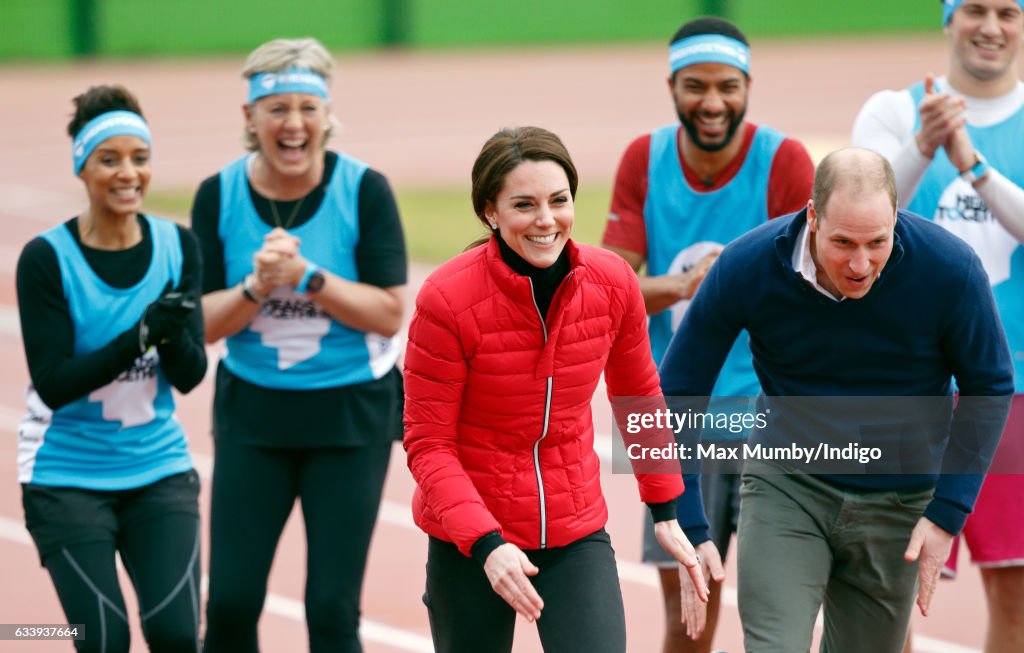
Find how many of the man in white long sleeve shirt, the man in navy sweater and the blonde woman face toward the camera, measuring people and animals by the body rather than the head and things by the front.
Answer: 3

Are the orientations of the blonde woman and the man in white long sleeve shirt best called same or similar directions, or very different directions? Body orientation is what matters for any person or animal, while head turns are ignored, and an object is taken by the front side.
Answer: same or similar directions

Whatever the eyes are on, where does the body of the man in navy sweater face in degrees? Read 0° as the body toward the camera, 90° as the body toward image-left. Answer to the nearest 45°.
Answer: approximately 0°

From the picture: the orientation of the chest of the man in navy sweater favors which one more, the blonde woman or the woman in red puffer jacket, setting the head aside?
the woman in red puffer jacket

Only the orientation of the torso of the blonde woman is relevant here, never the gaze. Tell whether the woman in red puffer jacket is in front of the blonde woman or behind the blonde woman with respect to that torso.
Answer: in front

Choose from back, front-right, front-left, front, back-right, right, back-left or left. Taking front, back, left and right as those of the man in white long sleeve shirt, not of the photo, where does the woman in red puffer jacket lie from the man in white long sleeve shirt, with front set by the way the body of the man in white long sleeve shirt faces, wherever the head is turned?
front-right

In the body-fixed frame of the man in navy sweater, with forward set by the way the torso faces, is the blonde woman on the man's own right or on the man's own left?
on the man's own right

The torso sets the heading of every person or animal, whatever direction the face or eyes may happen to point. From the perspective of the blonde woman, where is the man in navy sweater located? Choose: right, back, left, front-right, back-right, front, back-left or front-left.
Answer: front-left

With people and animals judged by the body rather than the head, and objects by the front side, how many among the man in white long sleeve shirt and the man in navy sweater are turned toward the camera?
2

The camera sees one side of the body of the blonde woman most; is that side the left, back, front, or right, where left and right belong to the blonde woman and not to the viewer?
front

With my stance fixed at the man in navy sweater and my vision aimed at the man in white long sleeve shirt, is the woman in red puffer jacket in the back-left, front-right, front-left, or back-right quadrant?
back-left

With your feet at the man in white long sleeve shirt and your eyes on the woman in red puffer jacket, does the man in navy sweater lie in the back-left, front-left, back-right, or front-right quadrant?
front-left

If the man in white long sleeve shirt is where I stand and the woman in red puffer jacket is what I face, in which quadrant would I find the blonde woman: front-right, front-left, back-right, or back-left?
front-right
